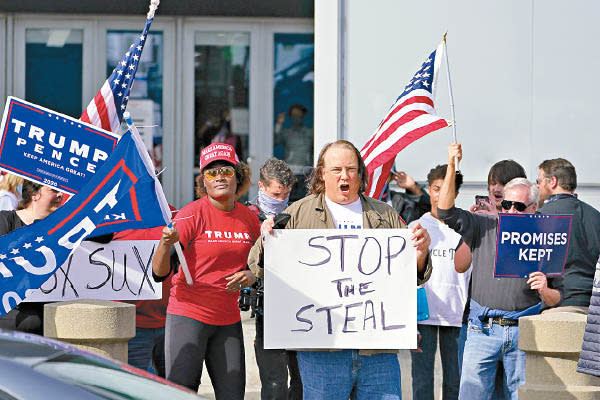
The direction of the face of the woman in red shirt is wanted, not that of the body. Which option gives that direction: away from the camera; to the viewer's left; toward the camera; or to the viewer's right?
toward the camera

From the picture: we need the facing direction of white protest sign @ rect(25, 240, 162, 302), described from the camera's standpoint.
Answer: facing the viewer

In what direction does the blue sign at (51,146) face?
toward the camera

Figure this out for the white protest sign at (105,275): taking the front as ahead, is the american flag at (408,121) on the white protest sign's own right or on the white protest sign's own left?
on the white protest sign's own left

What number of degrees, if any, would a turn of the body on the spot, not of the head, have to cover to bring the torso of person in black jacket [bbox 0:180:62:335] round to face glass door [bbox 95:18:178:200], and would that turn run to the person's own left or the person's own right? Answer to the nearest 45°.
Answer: approximately 90° to the person's own left

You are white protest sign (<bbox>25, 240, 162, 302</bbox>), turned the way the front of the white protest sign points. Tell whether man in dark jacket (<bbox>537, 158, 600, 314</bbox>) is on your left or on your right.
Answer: on your left

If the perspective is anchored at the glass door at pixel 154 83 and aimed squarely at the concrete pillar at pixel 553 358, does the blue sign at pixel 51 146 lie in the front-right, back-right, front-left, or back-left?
front-right

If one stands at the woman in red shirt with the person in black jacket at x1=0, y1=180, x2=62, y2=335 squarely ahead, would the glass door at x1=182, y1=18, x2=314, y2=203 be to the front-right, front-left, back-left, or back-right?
front-right

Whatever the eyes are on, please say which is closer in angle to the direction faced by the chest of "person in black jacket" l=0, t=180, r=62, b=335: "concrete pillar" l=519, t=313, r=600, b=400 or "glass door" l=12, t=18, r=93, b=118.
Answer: the concrete pillar

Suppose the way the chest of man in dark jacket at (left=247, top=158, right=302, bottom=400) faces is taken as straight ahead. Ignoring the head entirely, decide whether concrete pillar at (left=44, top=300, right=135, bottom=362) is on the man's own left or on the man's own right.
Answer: on the man's own right

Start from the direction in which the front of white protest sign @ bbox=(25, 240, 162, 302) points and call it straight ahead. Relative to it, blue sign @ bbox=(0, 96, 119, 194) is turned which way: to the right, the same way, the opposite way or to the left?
the same way
